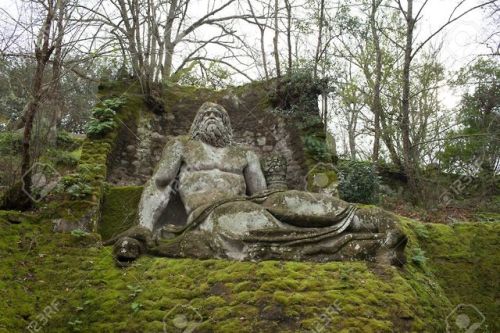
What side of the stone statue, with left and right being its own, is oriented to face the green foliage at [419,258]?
left

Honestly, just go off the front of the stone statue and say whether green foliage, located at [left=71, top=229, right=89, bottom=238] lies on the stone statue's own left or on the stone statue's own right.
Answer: on the stone statue's own right

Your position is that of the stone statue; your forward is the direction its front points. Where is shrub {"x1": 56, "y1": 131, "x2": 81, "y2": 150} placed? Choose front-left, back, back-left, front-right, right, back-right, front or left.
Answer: back-right

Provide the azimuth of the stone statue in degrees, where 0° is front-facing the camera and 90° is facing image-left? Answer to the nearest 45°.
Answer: approximately 0°

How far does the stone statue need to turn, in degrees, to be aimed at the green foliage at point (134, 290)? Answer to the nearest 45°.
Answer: approximately 90° to its right

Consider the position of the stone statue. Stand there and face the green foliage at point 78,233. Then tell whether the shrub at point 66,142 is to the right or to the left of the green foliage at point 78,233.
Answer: right

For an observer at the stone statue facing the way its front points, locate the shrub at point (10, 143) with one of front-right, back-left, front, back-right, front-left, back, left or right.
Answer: back-right

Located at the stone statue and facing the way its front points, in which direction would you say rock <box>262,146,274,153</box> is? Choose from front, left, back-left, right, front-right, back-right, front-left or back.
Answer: back

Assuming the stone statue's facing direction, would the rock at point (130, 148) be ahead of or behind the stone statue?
behind

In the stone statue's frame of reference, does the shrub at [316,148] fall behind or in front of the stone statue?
behind

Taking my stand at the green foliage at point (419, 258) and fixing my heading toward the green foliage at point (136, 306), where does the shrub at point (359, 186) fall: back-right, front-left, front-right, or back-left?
back-right

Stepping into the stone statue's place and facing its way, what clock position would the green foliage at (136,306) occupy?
The green foliage is roughly at 2 o'clock from the stone statue.
